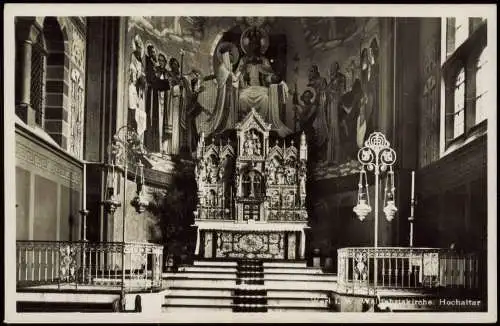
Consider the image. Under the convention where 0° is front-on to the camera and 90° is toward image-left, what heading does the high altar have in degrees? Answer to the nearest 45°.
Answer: approximately 0°
